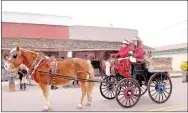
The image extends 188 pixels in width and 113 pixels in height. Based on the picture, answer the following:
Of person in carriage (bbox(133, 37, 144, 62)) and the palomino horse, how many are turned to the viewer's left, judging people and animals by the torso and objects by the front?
2

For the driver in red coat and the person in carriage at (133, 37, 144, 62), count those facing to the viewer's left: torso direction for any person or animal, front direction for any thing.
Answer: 2

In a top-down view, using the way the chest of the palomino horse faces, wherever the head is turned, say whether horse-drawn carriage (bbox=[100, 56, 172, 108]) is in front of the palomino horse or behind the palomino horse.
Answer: behind

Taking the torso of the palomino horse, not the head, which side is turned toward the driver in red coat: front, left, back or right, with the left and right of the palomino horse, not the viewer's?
back

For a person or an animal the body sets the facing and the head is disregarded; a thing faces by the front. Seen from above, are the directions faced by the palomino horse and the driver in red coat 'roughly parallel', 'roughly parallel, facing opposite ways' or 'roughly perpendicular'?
roughly parallel

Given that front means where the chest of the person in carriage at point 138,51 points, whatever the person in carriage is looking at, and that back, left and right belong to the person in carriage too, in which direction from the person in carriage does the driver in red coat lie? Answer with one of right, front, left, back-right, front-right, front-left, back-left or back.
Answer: front-left

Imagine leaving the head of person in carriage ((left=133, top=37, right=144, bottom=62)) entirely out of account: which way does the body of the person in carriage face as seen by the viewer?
to the viewer's left

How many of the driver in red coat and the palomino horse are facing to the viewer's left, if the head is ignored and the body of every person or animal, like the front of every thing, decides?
2

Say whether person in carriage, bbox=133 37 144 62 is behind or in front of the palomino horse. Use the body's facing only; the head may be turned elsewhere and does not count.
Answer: behind

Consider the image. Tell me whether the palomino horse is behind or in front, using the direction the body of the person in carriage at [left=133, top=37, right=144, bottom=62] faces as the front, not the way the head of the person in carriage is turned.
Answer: in front

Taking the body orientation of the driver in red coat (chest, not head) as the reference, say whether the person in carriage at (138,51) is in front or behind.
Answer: behind

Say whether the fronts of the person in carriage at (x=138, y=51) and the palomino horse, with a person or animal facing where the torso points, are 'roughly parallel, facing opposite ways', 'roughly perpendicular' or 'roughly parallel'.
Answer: roughly parallel

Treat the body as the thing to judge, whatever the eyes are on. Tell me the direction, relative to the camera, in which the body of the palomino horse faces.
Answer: to the viewer's left

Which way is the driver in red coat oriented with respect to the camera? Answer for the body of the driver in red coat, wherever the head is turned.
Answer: to the viewer's left

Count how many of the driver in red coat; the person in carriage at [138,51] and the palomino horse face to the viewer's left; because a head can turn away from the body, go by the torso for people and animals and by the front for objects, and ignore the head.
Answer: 3
